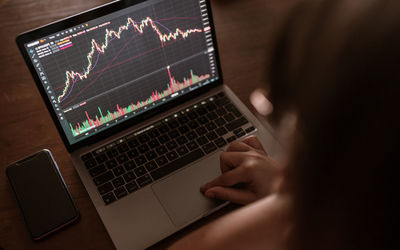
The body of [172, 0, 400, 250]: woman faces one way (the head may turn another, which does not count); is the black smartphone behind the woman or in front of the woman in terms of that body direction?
in front

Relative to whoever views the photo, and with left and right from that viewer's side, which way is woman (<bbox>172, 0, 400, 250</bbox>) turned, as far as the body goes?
facing away from the viewer and to the left of the viewer

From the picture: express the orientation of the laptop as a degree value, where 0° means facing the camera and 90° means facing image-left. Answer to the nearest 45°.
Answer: approximately 315°

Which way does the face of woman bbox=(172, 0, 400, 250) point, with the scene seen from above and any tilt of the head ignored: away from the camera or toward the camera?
away from the camera

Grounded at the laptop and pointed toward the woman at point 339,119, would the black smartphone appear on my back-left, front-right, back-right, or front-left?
back-right

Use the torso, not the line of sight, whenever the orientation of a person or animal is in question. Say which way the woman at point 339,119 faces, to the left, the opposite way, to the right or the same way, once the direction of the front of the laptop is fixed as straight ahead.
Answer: the opposite way
